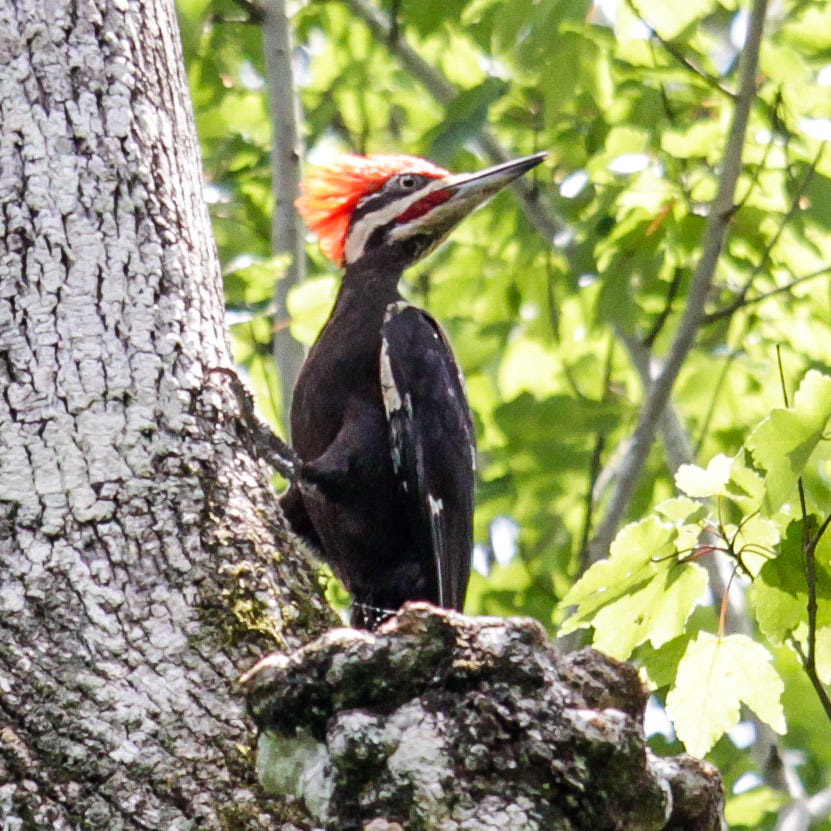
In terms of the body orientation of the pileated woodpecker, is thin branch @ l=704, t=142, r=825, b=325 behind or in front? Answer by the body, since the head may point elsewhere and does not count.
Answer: behind

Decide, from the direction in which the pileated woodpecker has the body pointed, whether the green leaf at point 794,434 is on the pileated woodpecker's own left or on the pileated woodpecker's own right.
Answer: on the pileated woodpecker's own left

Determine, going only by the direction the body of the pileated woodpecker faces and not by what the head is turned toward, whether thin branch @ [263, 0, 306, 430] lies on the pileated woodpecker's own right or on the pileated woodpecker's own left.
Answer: on the pileated woodpecker's own right

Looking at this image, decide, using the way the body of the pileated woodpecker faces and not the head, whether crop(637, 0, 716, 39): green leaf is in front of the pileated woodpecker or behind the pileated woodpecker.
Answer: behind

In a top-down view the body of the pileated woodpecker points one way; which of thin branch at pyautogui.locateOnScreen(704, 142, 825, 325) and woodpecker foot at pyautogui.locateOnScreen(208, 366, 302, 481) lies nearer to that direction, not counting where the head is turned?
the woodpecker foot
